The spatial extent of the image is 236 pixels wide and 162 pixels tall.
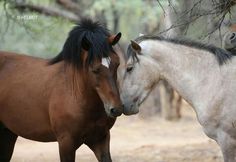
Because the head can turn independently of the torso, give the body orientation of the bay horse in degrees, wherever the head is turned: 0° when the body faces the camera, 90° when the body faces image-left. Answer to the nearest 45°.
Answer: approximately 315°
